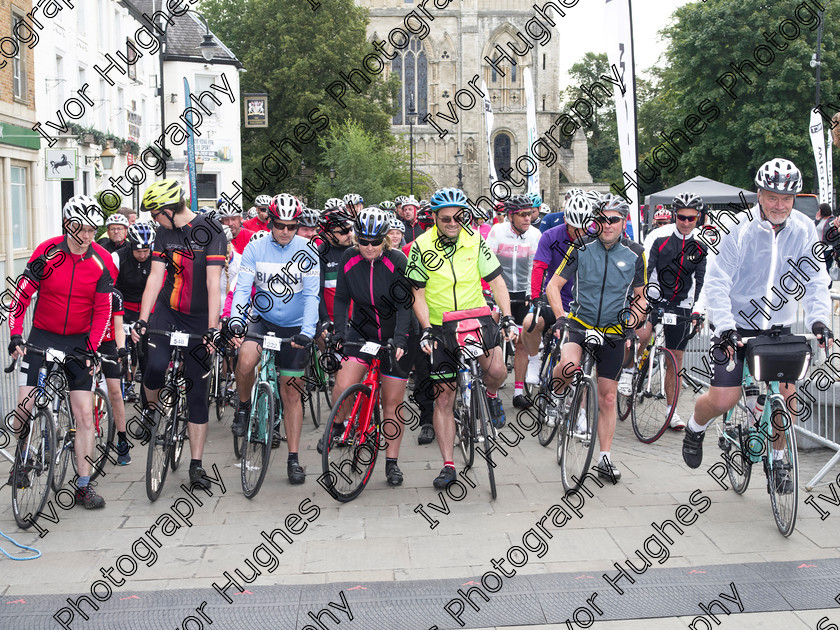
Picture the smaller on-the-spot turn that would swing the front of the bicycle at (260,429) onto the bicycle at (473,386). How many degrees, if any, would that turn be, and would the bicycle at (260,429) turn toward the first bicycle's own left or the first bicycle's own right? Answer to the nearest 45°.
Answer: approximately 90° to the first bicycle's own left

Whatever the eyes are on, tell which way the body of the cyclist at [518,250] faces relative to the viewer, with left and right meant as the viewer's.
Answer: facing the viewer

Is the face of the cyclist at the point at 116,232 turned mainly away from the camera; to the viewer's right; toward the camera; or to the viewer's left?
toward the camera

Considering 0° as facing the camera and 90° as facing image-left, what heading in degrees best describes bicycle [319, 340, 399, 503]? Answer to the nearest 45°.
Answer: approximately 45°

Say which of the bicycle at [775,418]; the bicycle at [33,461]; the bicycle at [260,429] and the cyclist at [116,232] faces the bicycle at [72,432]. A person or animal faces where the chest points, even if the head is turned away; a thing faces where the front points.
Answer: the cyclist

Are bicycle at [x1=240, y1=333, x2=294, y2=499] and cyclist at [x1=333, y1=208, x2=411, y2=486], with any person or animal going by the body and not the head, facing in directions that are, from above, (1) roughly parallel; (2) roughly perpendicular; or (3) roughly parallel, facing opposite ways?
roughly parallel

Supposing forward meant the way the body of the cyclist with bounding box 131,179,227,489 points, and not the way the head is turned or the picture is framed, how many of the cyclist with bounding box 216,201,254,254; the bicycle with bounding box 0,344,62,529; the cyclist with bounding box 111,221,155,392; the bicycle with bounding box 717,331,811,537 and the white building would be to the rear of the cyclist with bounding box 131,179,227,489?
3

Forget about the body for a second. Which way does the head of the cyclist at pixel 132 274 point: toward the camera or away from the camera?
toward the camera

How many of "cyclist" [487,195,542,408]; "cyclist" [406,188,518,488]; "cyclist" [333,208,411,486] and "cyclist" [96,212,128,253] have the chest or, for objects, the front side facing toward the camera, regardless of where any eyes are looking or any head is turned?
4

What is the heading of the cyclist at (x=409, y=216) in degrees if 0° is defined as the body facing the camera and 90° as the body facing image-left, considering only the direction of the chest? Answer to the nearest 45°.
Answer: approximately 0°

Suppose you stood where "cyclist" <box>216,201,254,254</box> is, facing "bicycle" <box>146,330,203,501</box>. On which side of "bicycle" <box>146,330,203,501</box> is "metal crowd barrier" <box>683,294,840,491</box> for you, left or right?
left

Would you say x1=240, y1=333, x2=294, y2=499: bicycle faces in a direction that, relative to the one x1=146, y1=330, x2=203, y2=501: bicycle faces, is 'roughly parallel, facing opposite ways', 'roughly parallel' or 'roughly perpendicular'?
roughly parallel

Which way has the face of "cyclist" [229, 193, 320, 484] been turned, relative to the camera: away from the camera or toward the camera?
toward the camera

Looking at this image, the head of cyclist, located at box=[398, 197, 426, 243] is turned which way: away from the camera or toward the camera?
toward the camera

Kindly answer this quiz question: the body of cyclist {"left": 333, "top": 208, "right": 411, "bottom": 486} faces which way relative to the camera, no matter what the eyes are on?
toward the camera
